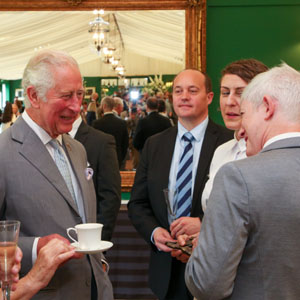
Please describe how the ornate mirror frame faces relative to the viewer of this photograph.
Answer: facing the viewer

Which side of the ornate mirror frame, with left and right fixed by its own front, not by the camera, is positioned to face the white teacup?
front

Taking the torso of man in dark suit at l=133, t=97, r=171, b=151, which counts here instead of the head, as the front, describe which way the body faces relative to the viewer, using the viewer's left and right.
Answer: facing away from the viewer

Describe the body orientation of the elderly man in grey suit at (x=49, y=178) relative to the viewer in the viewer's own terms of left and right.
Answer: facing the viewer and to the right of the viewer

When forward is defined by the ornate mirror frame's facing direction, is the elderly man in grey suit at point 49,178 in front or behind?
in front

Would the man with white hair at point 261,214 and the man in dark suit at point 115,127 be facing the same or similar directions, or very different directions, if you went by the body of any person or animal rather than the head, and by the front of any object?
same or similar directions

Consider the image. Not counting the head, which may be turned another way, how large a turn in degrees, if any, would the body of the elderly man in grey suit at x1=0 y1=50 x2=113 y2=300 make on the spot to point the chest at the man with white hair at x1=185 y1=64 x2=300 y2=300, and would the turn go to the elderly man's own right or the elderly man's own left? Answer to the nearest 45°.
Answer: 0° — they already face them

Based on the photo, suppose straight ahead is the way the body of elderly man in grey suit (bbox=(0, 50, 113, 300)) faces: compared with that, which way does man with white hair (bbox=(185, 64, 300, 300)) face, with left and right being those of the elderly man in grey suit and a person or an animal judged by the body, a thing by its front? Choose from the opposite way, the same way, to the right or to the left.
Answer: the opposite way

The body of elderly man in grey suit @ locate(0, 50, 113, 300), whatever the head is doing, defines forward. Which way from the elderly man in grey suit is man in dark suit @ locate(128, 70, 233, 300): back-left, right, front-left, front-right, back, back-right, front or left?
left

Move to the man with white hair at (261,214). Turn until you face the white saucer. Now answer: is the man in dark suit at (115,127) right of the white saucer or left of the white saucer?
right

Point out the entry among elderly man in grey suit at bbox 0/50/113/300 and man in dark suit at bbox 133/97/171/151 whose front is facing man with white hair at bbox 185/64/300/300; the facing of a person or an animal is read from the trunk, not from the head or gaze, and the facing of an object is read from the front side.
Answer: the elderly man in grey suit

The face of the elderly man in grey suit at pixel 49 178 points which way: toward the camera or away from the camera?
toward the camera
